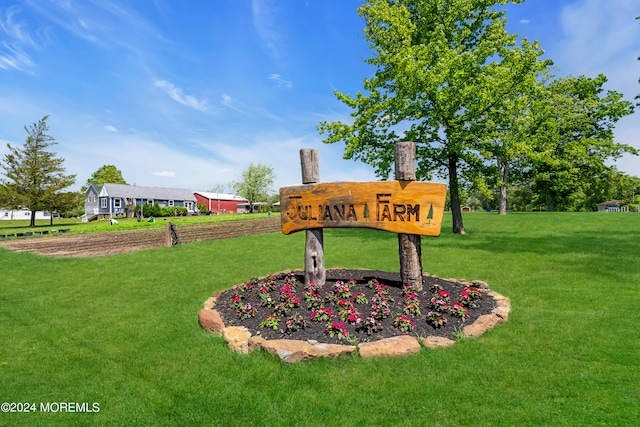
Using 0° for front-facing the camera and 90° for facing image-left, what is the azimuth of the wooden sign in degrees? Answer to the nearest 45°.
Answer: approximately 0°

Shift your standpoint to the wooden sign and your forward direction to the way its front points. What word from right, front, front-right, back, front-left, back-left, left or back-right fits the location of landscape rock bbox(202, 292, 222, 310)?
right

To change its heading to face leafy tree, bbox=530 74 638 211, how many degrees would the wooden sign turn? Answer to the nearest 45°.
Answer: approximately 135° to its left

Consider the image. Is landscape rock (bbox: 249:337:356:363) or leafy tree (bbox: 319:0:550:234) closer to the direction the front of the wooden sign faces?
the landscape rock

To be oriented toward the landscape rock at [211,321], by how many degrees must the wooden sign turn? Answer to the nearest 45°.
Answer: approximately 45° to its right

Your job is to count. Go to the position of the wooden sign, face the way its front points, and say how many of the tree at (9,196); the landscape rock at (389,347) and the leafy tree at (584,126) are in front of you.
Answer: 1

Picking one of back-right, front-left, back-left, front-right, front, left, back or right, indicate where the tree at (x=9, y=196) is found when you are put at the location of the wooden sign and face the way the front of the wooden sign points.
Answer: back-right

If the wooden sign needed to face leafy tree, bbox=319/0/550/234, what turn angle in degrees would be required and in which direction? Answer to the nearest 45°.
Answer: approximately 180°

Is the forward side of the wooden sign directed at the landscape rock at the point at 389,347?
yes

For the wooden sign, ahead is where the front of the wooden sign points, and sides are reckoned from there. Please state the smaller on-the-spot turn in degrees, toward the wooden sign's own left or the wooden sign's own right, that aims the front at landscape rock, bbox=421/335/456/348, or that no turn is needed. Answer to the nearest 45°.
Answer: approximately 45° to the wooden sign's own left

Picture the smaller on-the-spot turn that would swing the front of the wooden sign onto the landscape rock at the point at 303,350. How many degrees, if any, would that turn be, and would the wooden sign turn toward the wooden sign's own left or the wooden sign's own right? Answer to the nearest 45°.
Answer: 0° — it already faces it
